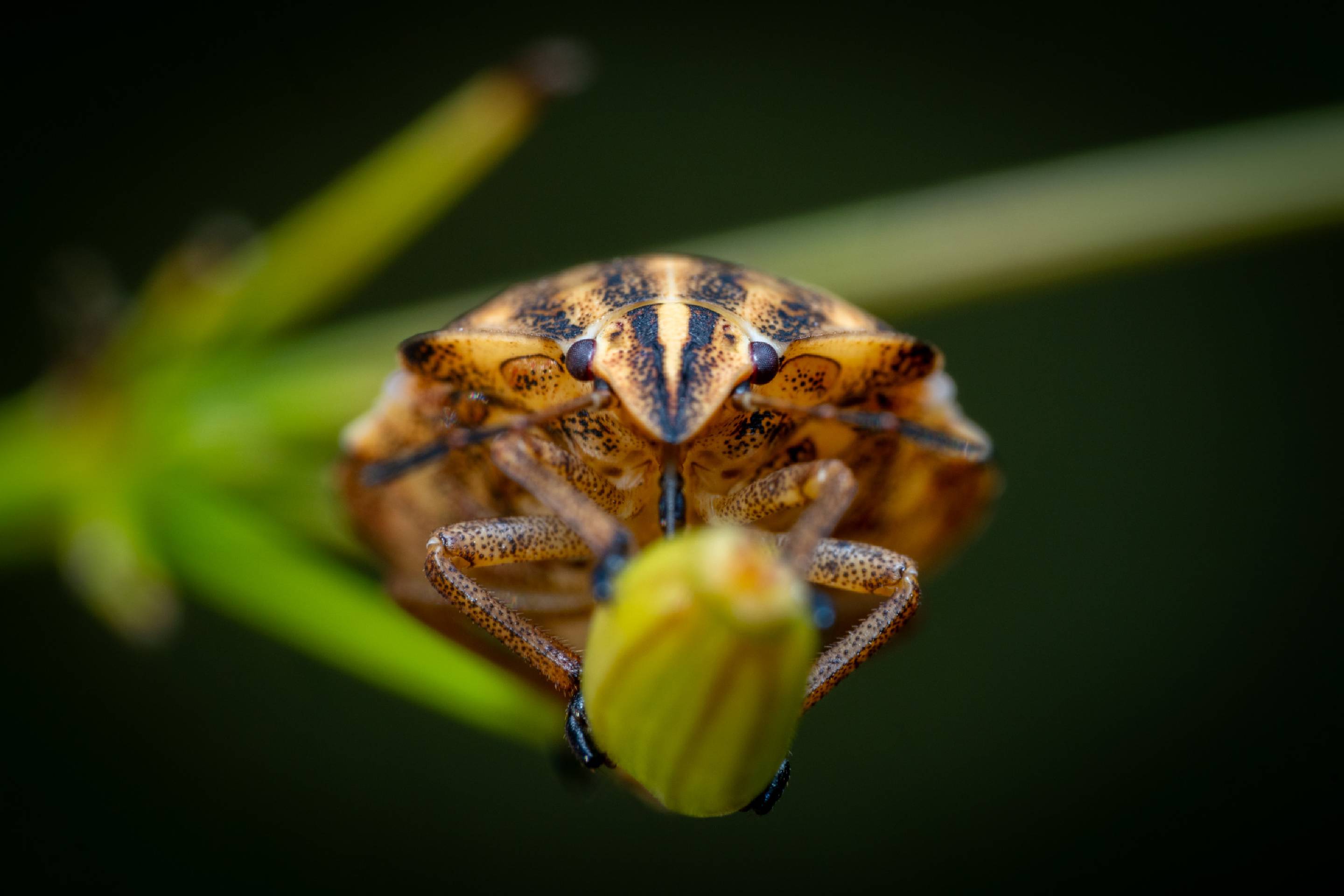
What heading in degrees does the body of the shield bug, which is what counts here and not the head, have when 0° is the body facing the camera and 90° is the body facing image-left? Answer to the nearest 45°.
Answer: approximately 0°
